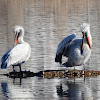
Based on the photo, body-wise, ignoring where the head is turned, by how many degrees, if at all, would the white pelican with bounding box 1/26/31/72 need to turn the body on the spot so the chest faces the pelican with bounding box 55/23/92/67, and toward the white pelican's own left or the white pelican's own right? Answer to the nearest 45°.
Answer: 0° — it already faces it

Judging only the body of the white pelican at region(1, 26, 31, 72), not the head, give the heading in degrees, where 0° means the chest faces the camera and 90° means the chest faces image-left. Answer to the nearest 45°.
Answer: approximately 270°
